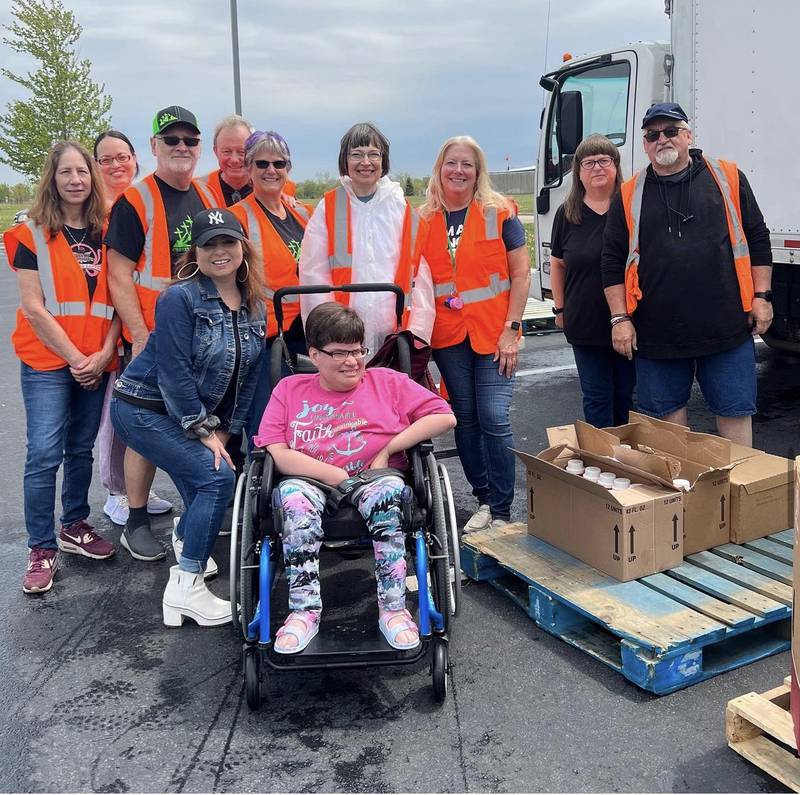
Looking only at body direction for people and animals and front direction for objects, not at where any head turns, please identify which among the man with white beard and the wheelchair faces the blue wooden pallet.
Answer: the man with white beard

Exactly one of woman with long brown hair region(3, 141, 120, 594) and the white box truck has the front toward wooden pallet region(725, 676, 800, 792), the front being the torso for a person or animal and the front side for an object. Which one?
the woman with long brown hair

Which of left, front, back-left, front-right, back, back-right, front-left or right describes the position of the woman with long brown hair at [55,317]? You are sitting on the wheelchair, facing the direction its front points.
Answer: back-right

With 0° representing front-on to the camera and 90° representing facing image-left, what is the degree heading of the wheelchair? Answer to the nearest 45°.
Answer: approximately 0°

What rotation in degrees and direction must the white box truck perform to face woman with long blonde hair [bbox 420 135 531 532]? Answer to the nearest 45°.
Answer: approximately 90° to its left

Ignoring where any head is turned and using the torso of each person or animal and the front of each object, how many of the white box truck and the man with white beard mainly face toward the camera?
1

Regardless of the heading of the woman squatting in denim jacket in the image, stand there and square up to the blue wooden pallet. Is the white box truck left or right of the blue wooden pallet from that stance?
left
